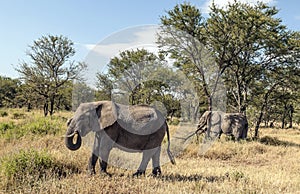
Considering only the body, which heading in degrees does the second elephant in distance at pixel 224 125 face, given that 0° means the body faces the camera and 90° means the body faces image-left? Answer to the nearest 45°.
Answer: approximately 90°

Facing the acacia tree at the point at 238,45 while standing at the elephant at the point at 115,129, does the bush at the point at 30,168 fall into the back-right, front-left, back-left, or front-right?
back-left

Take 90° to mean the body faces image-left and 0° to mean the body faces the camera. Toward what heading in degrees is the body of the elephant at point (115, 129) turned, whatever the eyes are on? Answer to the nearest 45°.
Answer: approximately 90°

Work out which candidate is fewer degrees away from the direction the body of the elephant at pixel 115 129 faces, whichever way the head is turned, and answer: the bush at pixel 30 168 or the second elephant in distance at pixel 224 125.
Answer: the bush

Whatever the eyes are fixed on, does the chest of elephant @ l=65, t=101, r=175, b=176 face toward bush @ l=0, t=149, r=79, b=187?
yes

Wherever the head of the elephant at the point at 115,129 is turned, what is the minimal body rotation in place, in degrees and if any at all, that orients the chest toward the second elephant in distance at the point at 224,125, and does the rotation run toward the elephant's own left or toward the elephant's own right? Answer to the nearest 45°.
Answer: approximately 135° to the elephant's own right

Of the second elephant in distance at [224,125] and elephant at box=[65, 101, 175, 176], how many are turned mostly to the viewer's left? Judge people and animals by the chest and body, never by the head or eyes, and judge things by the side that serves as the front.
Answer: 2

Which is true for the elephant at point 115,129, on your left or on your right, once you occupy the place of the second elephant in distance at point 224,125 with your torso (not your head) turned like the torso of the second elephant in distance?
on your left

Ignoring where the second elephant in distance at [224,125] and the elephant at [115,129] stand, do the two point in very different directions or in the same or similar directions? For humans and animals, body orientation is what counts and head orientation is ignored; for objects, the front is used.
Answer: same or similar directions
